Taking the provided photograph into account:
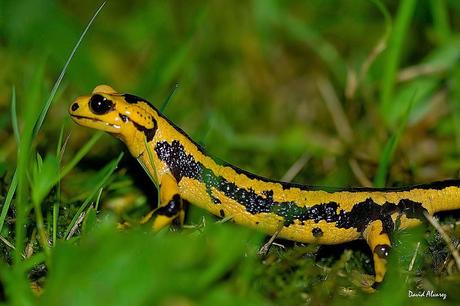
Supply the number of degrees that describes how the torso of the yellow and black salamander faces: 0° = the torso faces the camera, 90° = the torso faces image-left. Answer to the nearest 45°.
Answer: approximately 90°

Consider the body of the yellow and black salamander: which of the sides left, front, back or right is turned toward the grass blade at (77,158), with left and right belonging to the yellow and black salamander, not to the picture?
front
